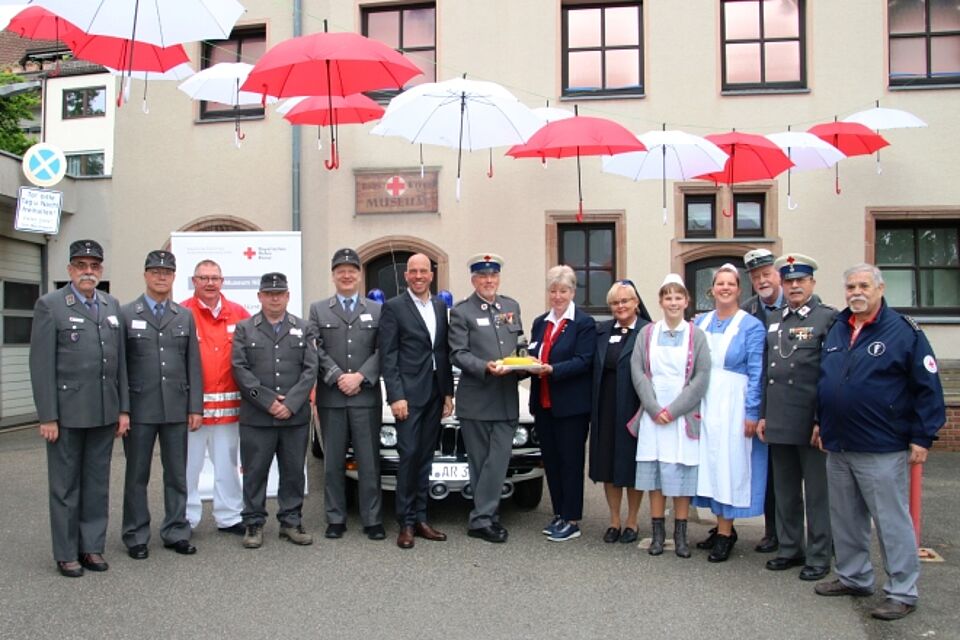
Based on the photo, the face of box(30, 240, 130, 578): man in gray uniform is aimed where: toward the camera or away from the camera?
toward the camera

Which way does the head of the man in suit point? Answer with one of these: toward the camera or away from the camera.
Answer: toward the camera

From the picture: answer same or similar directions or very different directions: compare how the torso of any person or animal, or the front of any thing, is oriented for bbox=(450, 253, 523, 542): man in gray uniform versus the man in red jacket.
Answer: same or similar directions

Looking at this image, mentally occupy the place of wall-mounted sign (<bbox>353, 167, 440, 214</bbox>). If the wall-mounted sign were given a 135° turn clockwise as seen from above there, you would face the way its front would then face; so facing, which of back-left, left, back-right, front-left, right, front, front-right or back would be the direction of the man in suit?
back-left

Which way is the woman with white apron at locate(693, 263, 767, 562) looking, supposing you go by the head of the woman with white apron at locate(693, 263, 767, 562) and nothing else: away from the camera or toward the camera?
toward the camera

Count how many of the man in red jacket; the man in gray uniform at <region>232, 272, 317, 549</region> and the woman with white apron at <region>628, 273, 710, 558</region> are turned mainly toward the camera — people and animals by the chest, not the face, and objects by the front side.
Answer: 3

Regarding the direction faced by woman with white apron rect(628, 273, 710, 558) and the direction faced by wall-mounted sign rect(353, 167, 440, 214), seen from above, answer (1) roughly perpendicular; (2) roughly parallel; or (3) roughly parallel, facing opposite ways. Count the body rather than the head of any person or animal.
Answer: roughly parallel

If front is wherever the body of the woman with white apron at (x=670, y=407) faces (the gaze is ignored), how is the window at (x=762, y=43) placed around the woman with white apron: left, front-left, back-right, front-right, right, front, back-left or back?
back

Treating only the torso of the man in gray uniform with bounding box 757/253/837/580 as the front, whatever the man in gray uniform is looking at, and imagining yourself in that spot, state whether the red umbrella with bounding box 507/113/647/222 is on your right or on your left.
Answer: on your right

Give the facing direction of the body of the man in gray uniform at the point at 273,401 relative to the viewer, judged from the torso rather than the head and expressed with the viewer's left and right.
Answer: facing the viewer

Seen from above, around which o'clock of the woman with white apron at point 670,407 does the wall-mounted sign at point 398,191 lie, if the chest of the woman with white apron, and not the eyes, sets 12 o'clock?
The wall-mounted sign is roughly at 5 o'clock from the woman with white apron.

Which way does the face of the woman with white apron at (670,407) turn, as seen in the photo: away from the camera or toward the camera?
toward the camera

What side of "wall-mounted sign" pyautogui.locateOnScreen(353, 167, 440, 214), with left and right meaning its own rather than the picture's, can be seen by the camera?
front

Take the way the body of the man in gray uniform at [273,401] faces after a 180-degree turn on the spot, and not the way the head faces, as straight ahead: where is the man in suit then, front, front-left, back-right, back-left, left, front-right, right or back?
right

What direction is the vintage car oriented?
toward the camera
